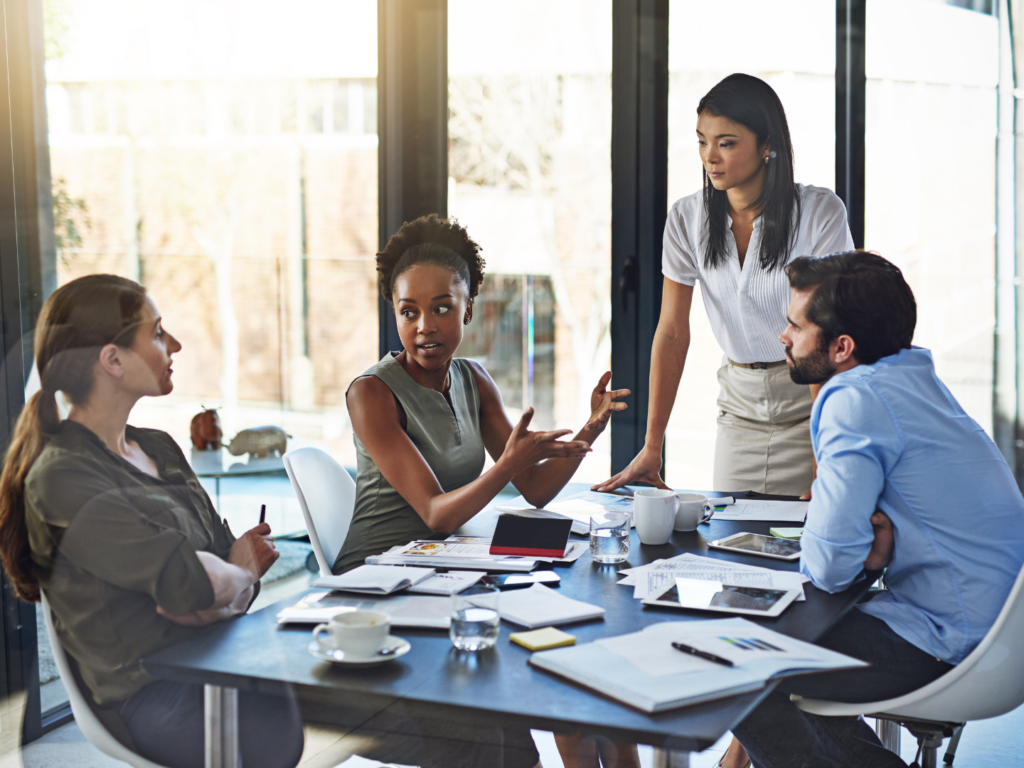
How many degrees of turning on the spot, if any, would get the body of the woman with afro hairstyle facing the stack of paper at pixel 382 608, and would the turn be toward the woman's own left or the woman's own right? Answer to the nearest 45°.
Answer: approximately 45° to the woman's own right

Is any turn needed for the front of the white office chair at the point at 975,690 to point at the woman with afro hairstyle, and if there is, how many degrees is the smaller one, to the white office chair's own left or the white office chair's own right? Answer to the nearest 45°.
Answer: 0° — it already faces them

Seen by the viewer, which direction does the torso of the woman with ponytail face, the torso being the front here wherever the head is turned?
to the viewer's right

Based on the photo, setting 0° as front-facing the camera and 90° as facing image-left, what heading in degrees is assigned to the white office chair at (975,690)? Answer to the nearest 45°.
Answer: approximately 90°

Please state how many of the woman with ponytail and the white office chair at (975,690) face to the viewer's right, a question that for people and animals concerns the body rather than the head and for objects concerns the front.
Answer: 1

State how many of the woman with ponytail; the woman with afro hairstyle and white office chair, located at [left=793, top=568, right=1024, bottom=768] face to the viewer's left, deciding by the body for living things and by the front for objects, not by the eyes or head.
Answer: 1

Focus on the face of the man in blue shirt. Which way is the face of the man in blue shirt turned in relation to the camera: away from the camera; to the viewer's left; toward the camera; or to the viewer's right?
to the viewer's left
